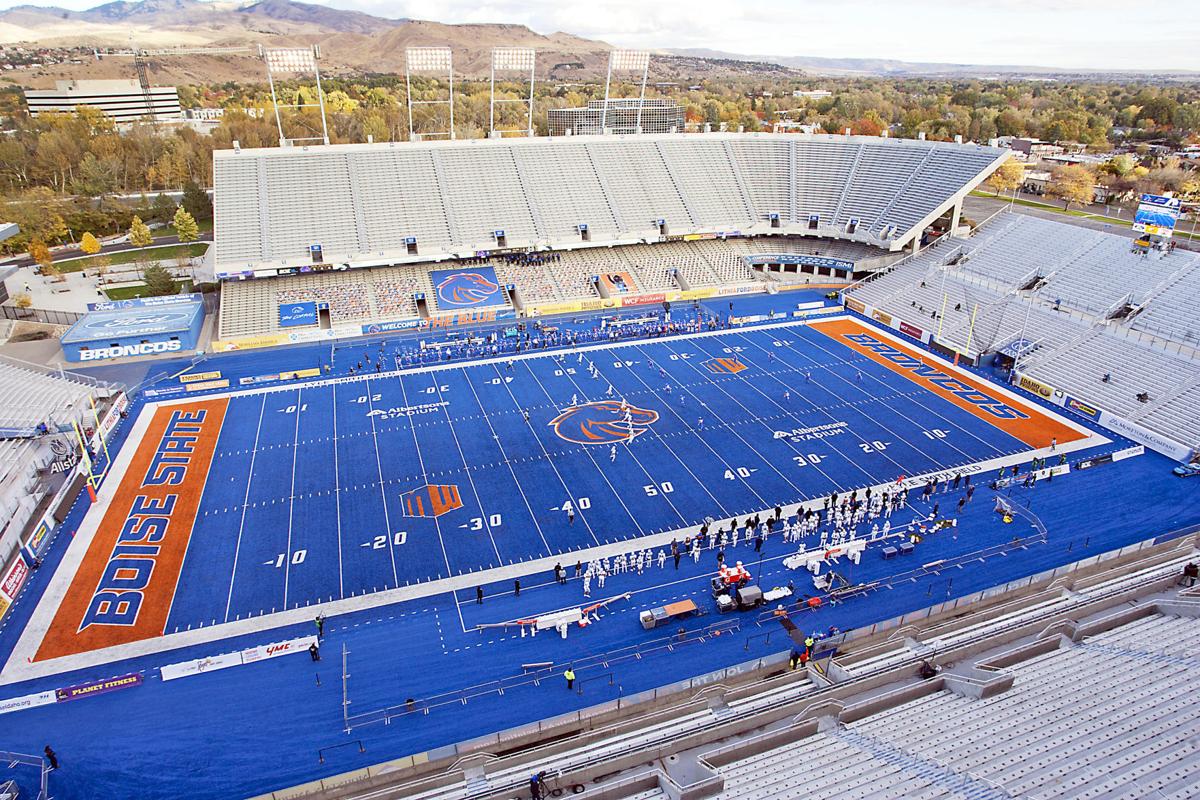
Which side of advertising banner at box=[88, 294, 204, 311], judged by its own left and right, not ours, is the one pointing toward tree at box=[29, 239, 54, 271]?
back

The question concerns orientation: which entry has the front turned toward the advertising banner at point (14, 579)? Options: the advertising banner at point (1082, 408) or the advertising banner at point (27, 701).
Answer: the advertising banner at point (1082, 408)

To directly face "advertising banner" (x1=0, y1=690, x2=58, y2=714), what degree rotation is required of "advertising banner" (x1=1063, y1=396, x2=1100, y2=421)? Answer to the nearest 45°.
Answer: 0° — it already faces it

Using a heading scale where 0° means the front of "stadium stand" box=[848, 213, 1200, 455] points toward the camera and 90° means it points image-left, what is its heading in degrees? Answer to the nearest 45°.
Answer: approximately 45°

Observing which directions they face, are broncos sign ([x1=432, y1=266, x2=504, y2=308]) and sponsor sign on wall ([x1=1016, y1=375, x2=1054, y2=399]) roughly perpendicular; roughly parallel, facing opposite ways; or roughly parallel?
roughly perpendicular
